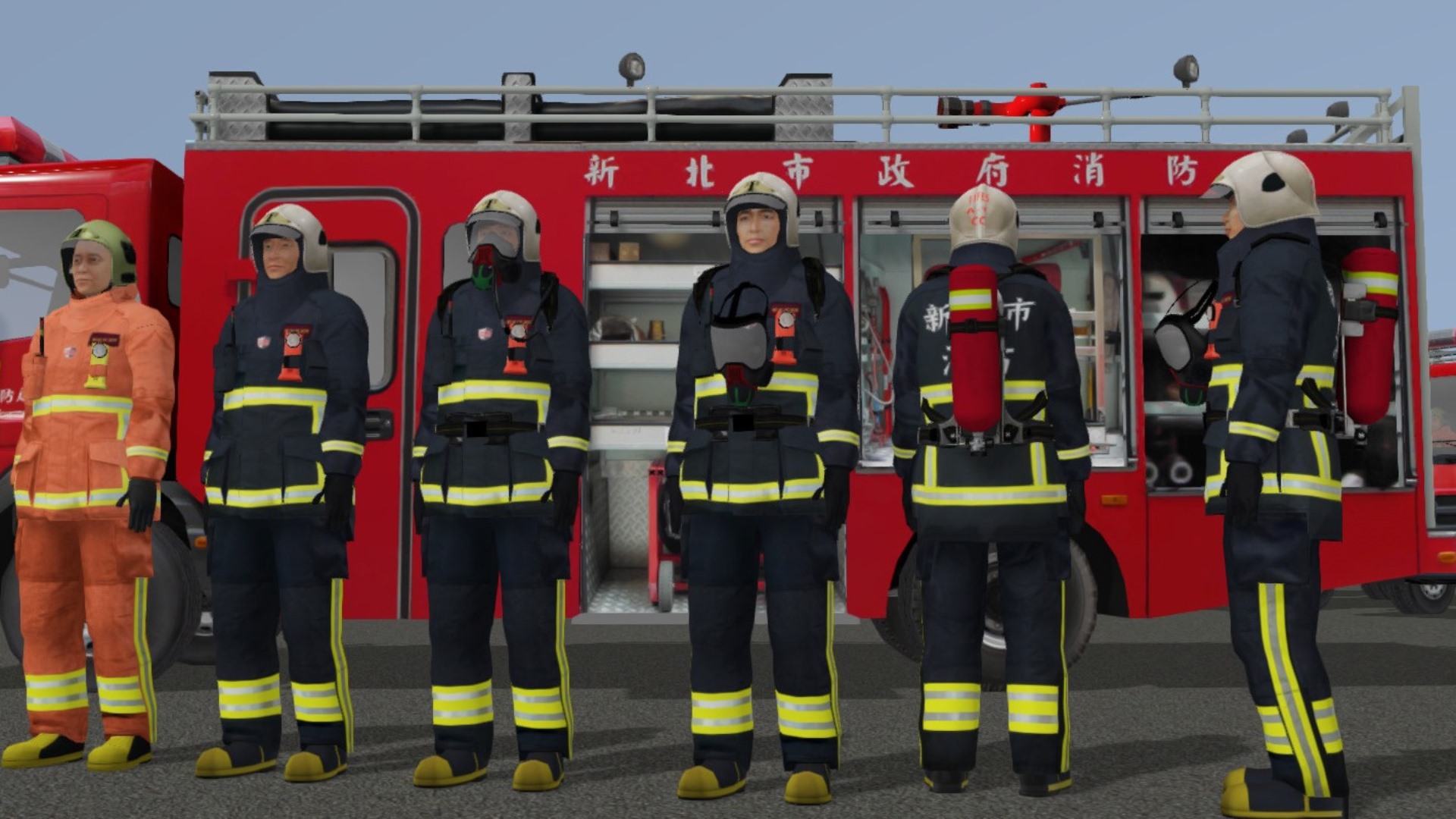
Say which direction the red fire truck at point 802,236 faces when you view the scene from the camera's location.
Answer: facing to the left of the viewer

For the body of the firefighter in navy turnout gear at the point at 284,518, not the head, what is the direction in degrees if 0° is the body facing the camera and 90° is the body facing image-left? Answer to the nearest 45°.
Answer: approximately 45°

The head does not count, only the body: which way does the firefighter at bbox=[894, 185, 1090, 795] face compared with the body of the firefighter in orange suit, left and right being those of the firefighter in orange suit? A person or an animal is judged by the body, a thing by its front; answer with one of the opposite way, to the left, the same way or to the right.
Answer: the opposite way

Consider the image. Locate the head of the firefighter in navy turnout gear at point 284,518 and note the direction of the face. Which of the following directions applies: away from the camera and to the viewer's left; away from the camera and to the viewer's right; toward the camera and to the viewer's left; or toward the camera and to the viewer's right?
toward the camera and to the viewer's left

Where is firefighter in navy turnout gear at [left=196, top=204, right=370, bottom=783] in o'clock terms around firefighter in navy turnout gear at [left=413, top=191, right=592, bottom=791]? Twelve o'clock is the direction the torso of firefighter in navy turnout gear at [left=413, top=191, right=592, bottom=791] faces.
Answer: firefighter in navy turnout gear at [left=196, top=204, right=370, bottom=783] is roughly at 2 o'clock from firefighter in navy turnout gear at [left=413, top=191, right=592, bottom=791].

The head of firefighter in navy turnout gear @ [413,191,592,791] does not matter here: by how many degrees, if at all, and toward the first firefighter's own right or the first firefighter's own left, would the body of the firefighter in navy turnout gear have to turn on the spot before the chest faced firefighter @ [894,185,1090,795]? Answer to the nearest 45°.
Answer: approximately 135° to the first firefighter's own left

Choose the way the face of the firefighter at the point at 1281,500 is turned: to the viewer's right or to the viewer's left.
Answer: to the viewer's left

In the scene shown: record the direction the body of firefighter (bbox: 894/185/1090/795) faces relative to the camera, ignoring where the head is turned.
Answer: away from the camera

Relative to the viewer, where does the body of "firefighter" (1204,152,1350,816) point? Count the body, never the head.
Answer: to the viewer's left

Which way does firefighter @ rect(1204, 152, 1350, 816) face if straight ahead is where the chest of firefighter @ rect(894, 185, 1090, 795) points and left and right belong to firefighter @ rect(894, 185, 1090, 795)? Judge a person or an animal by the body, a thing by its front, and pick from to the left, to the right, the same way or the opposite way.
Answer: to the left

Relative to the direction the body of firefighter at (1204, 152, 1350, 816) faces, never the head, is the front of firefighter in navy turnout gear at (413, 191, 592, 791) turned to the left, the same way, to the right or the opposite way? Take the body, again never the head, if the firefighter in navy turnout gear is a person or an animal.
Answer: to the left

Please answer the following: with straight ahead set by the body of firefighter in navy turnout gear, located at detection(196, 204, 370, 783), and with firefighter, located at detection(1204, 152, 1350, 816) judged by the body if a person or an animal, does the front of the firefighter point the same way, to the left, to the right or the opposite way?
to the right

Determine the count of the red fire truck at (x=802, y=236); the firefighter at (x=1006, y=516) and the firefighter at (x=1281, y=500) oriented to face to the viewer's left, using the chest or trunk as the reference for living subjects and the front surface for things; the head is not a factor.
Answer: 2
